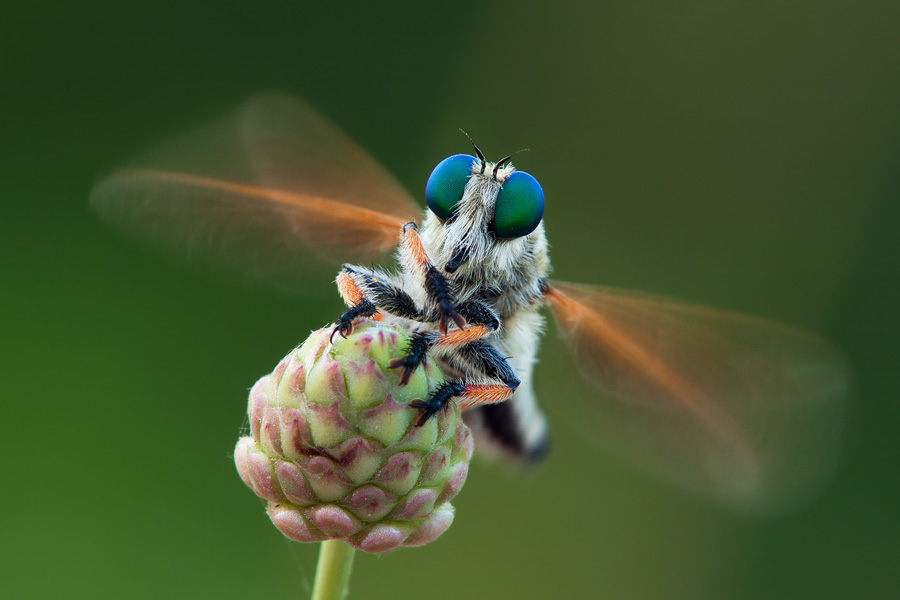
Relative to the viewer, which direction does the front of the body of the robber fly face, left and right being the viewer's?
facing the viewer
